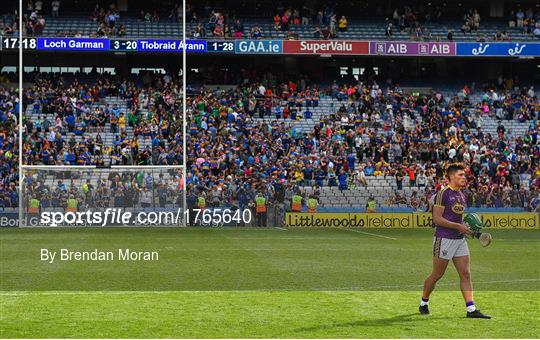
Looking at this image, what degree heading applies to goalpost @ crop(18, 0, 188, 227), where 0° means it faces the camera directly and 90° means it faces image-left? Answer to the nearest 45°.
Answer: approximately 0°

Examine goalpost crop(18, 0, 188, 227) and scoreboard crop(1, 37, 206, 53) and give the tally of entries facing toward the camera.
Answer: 2

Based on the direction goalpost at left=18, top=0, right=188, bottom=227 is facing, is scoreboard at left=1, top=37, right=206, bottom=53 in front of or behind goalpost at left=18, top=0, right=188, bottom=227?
behind

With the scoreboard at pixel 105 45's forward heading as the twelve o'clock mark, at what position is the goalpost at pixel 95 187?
The goalpost is roughly at 12 o'clock from the scoreboard.

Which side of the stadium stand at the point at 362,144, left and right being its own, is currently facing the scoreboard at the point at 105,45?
right

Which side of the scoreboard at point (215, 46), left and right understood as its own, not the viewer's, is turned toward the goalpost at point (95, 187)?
front
